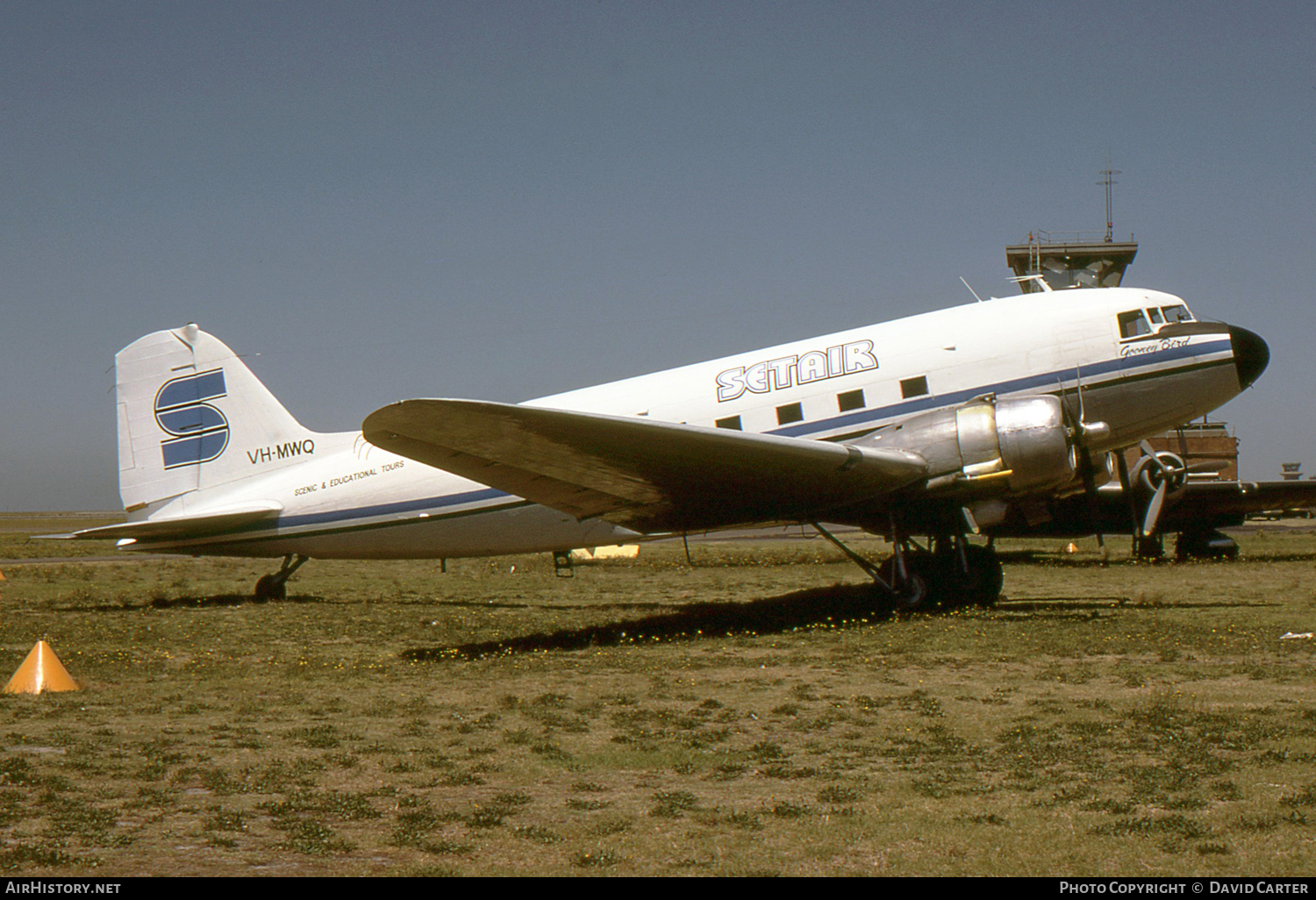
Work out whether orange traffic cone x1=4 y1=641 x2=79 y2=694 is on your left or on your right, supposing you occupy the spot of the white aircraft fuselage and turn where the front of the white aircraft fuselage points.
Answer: on your right

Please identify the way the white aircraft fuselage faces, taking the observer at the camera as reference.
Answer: facing to the right of the viewer
